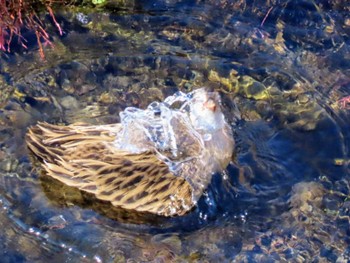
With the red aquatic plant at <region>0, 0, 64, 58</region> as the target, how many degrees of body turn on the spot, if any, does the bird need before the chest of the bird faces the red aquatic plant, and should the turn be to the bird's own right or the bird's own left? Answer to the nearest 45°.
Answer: approximately 135° to the bird's own left

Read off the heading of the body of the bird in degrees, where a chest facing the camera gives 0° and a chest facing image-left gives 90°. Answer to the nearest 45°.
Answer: approximately 270°
